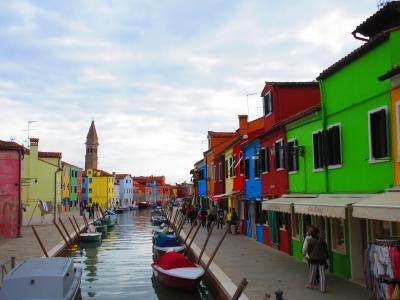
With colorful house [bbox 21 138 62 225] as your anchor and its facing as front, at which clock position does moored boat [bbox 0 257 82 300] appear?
The moored boat is roughly at 3 o'clock from the colorful house.

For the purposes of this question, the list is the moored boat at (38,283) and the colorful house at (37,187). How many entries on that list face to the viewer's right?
1

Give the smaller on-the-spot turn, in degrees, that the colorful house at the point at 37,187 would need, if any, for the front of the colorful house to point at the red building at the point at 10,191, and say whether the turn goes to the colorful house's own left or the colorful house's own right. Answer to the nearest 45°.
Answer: approximately 90° to the colorful house's own right

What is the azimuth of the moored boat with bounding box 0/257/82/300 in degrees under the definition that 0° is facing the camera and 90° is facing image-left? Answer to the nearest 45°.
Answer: approximately 180°

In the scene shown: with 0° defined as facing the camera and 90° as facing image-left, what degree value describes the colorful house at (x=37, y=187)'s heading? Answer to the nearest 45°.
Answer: approximately 270°

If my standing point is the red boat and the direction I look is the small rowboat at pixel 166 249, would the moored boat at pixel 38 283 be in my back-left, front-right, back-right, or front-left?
back-left

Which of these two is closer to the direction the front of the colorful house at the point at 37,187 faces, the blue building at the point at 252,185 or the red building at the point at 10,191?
the blue building
